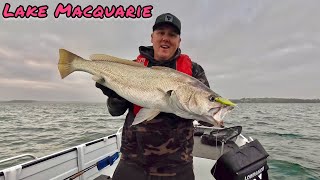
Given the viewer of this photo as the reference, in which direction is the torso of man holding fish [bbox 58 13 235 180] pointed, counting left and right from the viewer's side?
facing the viewer

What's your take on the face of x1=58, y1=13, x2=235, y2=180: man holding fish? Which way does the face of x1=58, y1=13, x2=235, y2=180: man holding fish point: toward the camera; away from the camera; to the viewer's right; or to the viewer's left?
toward the camera
